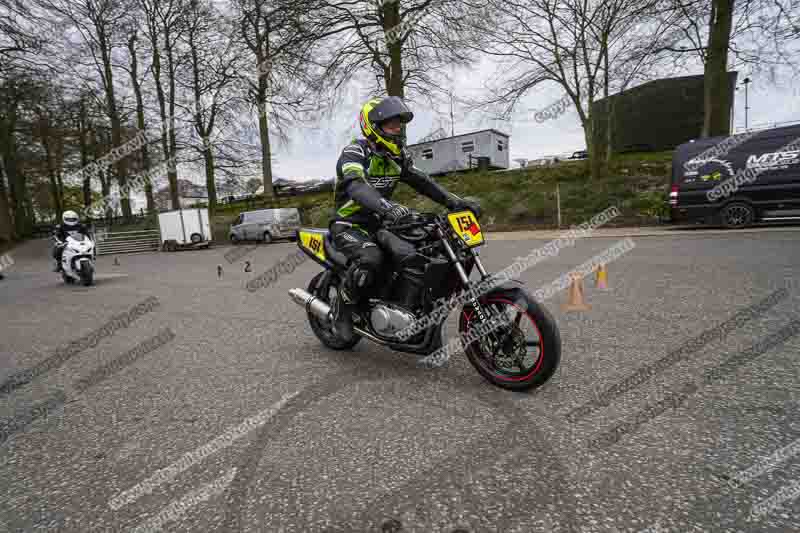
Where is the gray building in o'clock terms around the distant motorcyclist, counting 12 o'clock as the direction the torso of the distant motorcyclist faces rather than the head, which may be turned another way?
The gray building is roughly at 8 o'clock from the distant motorcyclist.

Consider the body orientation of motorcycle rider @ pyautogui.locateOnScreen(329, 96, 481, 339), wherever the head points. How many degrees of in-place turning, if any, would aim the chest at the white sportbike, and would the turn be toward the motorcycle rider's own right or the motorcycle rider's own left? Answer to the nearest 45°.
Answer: approximately 180°

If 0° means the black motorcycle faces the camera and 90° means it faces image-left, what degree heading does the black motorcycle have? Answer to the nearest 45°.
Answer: approximately 315°

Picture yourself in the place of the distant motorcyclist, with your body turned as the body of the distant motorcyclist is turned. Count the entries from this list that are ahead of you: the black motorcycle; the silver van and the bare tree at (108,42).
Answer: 1

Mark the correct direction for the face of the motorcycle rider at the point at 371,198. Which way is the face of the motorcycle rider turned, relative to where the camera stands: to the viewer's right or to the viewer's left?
to the viewer's right

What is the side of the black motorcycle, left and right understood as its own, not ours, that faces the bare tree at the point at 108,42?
back

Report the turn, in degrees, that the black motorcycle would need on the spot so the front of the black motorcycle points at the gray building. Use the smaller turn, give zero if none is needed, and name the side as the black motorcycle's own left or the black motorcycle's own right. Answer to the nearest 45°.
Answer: approximately 135° to the black motorcycle's own left

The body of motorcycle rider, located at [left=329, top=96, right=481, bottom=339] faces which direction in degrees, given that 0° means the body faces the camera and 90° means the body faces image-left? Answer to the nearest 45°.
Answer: approximately 315°

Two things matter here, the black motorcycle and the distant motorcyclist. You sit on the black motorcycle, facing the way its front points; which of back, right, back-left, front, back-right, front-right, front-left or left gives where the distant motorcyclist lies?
back

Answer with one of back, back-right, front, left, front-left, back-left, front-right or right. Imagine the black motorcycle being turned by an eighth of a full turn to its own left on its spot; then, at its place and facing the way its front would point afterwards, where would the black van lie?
front-left

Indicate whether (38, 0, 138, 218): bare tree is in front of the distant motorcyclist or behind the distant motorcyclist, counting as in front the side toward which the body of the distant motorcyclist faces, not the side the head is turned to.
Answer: behind

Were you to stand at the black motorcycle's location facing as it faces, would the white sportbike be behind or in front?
behind

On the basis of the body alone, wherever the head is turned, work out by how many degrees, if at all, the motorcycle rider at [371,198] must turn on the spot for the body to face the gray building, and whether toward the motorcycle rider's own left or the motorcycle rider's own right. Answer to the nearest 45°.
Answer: approximately 135° to the motorcycle rider's own left

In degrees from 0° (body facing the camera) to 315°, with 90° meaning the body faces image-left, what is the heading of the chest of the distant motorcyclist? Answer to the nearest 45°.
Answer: approximately 0°

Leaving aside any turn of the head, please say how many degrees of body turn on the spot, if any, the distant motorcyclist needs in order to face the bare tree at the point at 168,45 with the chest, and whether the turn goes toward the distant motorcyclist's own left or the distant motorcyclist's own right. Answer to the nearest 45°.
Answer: approximately 180°
